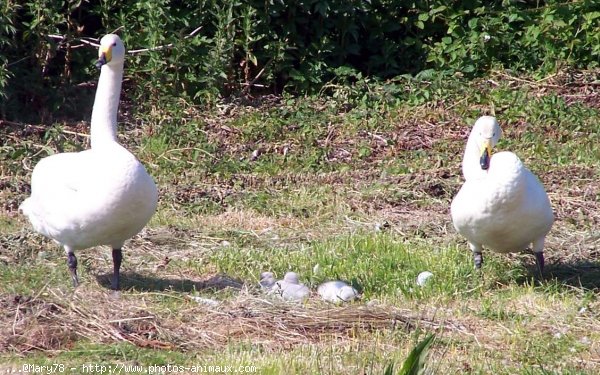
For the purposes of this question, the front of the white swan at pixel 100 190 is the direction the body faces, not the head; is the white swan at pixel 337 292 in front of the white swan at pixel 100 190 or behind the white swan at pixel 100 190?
in front

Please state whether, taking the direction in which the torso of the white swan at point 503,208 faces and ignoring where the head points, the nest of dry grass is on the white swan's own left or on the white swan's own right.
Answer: on the white swan's own right

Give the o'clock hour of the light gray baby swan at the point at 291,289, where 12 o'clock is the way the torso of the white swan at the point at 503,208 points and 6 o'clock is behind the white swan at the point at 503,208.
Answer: the light gray baby swan at the point at 291,289 is roughly at 2 o'clock from the white swan at the point at 503,208.

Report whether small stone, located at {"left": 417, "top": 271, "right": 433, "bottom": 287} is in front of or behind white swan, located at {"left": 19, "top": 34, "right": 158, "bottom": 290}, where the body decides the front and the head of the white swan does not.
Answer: in front

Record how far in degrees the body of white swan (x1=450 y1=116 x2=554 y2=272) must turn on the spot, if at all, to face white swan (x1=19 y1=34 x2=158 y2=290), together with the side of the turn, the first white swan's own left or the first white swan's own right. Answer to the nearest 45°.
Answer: approximately 90° to the first white swan's own right

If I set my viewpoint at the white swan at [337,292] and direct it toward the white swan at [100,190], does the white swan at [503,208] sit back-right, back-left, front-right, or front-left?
back-right

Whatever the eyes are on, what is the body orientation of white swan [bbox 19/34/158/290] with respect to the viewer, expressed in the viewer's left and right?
facing the viewer and to the right of the viewer

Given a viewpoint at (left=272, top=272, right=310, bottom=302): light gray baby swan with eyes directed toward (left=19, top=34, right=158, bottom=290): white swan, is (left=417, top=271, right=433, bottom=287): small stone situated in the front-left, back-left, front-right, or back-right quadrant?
back-right

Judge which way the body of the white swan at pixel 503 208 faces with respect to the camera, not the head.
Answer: toward the camera

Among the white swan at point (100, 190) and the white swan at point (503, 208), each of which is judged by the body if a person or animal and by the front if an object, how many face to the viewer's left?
0
